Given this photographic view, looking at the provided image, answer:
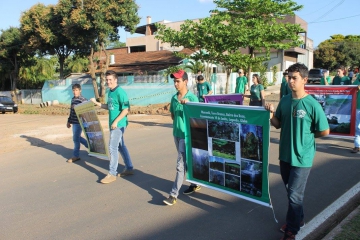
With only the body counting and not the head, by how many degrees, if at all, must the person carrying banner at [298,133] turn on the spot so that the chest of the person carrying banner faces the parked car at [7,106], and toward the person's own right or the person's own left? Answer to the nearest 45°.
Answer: approximately 90° to the person's own right

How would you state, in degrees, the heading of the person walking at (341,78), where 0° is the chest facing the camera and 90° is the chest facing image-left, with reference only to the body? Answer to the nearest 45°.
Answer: approximately 45°

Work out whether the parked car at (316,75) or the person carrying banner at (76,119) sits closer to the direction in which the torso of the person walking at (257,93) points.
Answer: the person carrying banner

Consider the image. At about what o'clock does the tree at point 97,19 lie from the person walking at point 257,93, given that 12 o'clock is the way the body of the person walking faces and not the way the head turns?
The tree is roughly at 3 o'clock from the person walking.

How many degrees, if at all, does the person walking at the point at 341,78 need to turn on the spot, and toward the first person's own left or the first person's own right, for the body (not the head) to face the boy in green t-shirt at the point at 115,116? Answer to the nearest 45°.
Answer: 0° — they already face them
